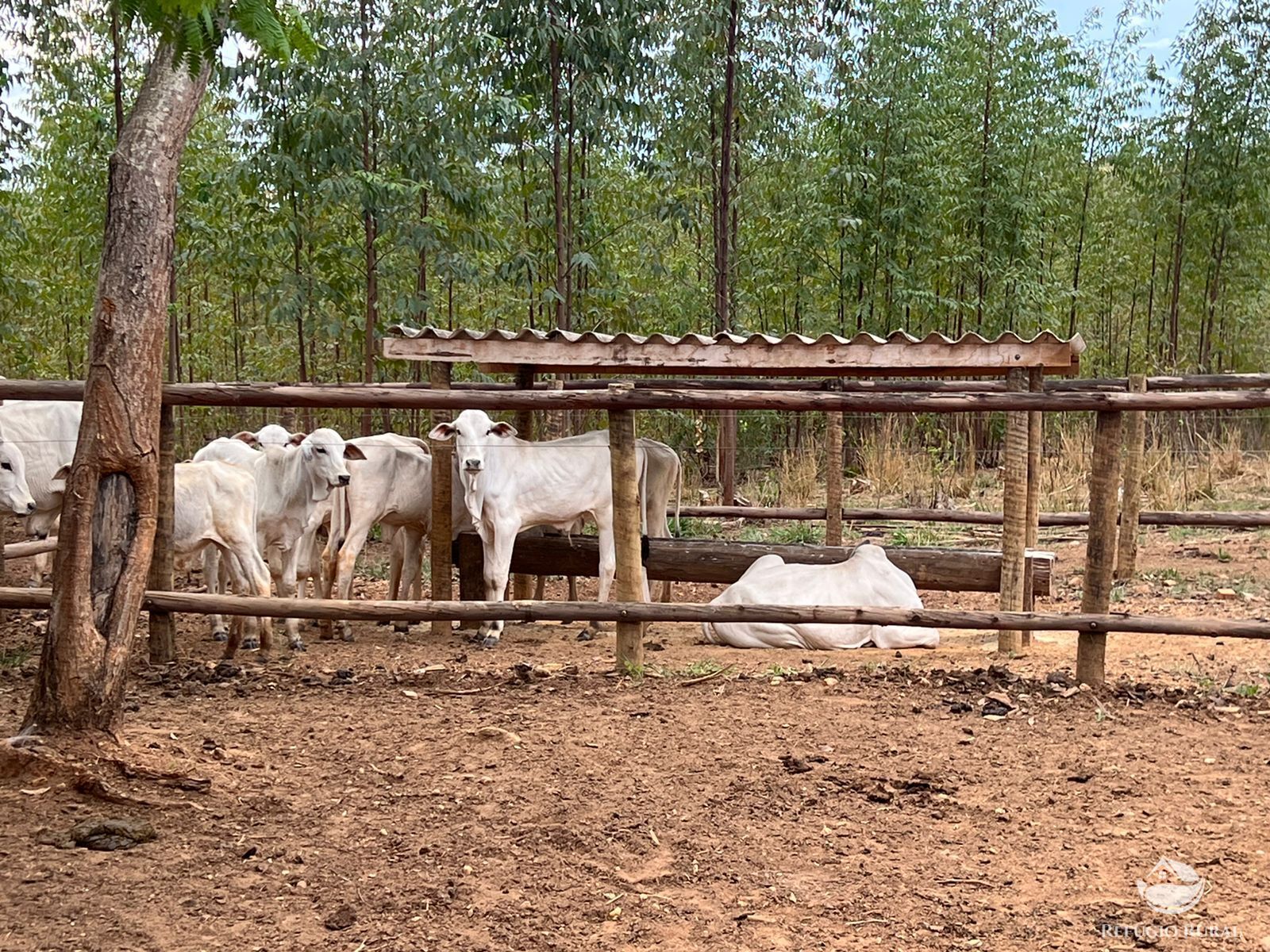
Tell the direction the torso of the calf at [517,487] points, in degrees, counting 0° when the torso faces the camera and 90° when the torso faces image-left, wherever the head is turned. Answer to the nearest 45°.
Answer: approximately 45°

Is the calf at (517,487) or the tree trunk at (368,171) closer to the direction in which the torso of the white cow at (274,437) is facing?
the calf

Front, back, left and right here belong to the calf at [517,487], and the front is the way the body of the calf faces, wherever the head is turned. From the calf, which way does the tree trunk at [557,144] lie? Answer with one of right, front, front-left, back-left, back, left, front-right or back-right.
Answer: back-right
